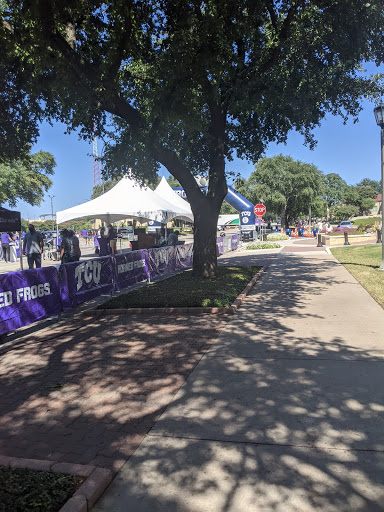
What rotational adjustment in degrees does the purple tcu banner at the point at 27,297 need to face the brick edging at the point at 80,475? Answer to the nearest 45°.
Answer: approximately 45° to its right

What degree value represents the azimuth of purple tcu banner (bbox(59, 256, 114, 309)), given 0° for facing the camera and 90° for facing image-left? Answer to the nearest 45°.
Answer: approximately 315°

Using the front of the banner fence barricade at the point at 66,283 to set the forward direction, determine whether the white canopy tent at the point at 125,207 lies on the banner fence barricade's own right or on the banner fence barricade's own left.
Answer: on the banner fence barricade's own left

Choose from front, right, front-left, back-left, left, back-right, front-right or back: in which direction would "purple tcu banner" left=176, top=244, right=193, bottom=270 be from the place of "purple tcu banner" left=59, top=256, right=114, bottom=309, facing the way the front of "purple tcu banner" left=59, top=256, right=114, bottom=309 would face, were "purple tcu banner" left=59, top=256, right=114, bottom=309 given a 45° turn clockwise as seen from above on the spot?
back-left

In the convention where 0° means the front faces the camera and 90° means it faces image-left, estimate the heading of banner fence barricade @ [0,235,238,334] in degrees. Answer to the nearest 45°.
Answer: approximately 315°

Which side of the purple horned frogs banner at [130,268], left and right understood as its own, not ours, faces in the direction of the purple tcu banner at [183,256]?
left

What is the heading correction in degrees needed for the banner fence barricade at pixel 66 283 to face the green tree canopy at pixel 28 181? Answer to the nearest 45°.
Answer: approximately 135° to its left

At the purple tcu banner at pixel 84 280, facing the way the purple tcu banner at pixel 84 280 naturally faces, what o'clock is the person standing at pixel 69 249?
The person standing is roughly at 7 o'clock from the purple tcu banner.

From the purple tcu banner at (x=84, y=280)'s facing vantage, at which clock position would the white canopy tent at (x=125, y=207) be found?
The white canopy tent is roughly at 8 o'clock from the purple tcu banner.

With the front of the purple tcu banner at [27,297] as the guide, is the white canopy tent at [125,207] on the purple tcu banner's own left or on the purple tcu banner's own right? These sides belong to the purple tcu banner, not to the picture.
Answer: on the purple tcu banner's own left

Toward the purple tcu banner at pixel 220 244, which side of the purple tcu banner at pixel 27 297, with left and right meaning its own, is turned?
left

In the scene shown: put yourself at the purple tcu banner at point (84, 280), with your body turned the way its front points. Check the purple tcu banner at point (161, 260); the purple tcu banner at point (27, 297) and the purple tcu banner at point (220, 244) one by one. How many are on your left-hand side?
2
